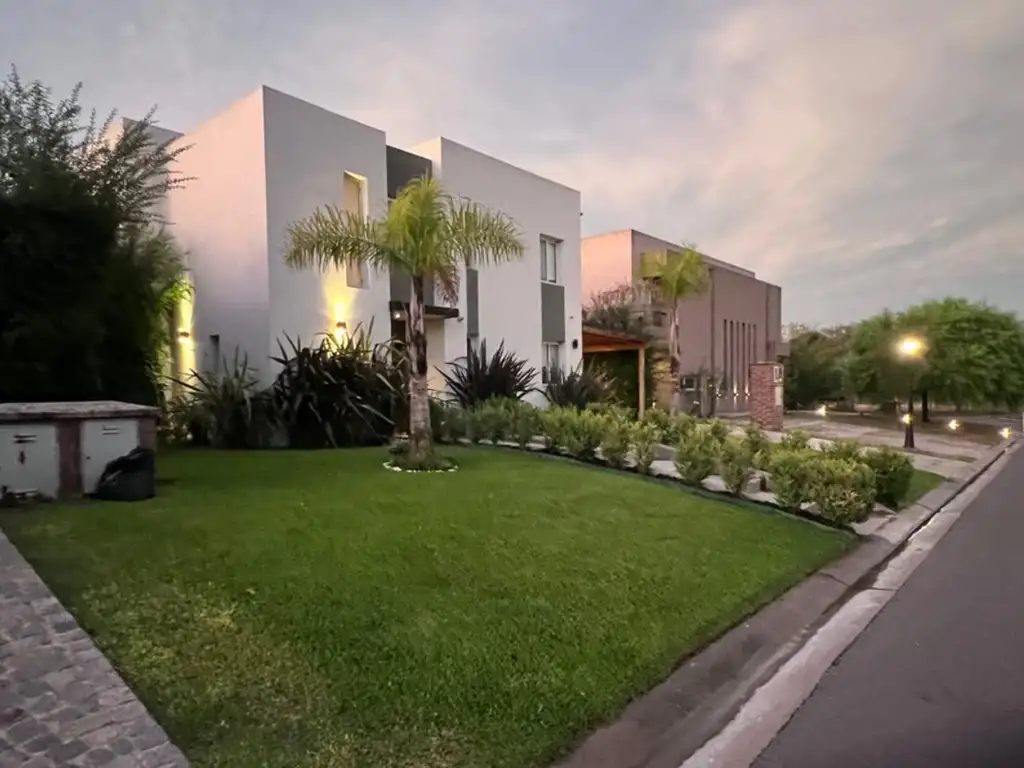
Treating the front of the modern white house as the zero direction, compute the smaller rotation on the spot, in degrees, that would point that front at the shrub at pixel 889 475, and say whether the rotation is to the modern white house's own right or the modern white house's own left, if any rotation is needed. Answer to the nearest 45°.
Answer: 0° — it already faces it

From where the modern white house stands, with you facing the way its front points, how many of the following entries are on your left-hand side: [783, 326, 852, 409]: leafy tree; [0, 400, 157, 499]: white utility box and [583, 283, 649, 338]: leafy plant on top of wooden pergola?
2

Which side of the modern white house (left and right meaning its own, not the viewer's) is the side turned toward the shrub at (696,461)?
front

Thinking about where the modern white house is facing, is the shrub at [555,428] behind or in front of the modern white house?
in front

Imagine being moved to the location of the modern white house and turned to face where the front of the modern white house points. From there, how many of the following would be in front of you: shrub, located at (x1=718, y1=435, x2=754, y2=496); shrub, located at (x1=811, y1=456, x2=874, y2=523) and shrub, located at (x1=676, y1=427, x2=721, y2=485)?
3

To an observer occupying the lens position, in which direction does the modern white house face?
facing the viewer and to the right of the viewer

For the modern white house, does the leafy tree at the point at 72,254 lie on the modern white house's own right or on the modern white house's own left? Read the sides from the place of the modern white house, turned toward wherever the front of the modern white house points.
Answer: on the modern white house's own right

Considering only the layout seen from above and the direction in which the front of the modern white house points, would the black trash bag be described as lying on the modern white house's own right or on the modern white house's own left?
on the modern white house's own right

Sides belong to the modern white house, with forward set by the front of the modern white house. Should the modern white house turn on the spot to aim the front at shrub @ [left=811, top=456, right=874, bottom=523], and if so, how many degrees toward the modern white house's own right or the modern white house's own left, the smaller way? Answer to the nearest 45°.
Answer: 0° — it already faces it

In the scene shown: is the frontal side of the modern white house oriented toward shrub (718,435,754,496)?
yes

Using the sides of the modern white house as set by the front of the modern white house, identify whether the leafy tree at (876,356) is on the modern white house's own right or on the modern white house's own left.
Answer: on the modern white house's own left

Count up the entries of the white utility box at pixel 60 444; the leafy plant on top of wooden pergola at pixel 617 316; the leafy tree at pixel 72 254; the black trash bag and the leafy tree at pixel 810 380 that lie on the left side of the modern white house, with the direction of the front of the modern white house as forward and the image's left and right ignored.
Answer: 2

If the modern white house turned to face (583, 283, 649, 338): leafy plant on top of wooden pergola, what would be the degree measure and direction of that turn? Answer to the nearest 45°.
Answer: approximately 90° to its left

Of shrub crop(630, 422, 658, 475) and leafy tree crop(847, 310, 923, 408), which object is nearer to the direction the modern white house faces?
the shrub

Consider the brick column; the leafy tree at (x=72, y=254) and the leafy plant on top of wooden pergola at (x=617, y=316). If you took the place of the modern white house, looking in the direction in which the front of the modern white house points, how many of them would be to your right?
1

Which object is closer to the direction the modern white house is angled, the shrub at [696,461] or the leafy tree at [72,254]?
the shrub

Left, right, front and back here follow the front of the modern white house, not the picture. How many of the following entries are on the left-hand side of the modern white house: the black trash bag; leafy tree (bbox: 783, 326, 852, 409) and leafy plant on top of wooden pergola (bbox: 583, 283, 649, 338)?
2
